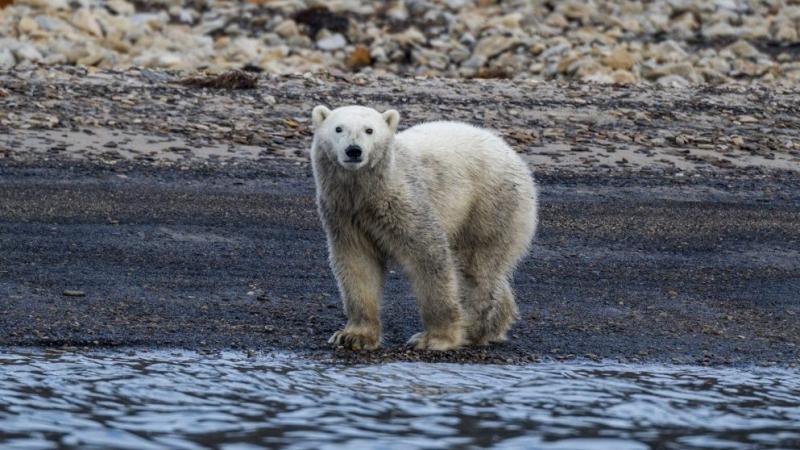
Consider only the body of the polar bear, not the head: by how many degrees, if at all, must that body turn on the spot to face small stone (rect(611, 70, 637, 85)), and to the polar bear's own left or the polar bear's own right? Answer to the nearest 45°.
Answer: approximately 135° to the polar bear's own right

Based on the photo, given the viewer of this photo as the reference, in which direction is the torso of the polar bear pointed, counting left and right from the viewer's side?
facing the viewer and to the left of the viewer

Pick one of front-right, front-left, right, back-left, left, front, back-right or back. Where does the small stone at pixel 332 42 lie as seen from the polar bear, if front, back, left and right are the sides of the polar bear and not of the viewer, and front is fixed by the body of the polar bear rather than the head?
back-right

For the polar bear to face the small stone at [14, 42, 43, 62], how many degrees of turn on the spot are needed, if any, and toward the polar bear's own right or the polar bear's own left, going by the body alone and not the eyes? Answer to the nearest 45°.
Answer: approximately 90° to the polar bear's own right

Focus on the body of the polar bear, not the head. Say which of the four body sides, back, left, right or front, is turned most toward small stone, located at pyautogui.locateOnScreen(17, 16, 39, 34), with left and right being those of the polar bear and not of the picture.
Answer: right

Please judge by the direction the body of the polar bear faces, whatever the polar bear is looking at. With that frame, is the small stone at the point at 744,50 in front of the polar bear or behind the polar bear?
behind

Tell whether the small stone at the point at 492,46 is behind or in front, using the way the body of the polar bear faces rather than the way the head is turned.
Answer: behind

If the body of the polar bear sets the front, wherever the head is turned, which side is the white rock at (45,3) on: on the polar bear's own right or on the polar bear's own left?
on the polar bear's own right

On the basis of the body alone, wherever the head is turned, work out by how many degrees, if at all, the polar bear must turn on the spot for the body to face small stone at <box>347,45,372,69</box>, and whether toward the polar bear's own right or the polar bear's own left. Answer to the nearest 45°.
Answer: approximately 135° to the polar bear's own right

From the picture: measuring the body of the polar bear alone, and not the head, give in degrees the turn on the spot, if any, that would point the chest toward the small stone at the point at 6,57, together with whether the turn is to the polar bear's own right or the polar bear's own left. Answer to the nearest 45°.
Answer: approximately 90° to the polar bear's own right

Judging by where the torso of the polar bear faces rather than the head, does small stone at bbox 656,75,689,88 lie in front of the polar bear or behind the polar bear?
behind

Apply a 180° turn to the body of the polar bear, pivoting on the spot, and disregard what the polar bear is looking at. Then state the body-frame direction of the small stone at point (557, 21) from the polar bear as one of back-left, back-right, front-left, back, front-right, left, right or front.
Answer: front-left
